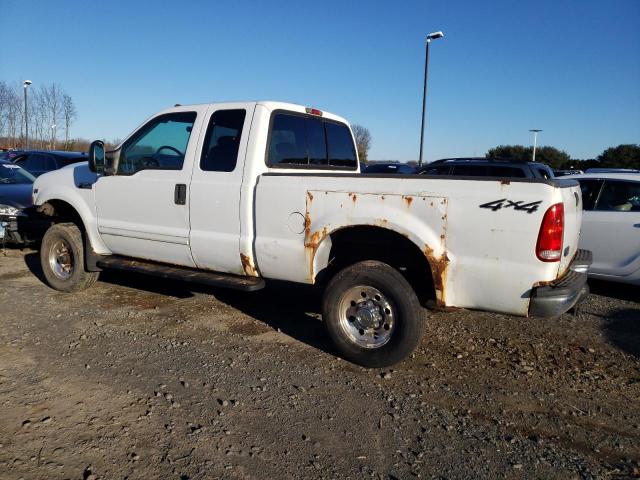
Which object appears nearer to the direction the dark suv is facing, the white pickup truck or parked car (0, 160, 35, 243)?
the parked car

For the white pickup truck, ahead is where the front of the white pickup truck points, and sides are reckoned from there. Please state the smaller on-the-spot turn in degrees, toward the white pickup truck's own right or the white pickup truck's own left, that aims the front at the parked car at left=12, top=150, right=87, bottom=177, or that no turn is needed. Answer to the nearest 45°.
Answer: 0° — it already faces it

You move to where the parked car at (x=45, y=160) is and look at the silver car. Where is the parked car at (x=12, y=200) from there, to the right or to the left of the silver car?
right

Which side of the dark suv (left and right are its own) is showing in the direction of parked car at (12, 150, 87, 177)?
front

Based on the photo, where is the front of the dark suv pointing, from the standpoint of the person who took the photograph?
facing to the left of the viewer

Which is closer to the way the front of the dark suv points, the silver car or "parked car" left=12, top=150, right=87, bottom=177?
the parked car

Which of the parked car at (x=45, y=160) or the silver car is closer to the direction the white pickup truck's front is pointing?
the parked car

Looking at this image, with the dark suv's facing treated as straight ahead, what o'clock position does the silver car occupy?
The silver car is roughly at 8 o'clock from the dark suv.

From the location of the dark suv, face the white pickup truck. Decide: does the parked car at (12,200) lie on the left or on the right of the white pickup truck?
right

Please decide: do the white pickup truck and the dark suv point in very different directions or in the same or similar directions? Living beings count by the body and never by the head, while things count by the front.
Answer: same or similar directions

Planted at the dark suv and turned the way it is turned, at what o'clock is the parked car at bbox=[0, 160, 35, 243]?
The parked car is roughly at 11 o'clock from the dark suv.

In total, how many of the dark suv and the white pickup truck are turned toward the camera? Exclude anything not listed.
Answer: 0

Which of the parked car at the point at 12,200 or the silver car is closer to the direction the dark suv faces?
the parked car

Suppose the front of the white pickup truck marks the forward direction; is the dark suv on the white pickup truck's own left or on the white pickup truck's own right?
on the white pickup truck's own right

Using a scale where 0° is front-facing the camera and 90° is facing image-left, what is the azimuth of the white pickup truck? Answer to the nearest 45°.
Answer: approximately 135°
